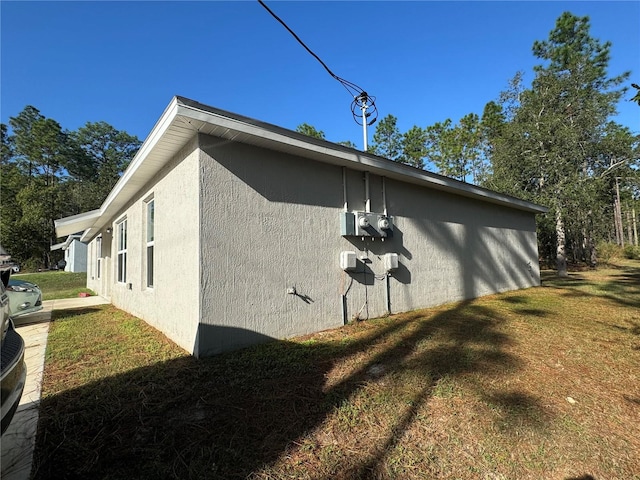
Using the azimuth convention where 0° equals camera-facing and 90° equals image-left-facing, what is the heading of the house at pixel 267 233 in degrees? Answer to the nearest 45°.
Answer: approximately 45°

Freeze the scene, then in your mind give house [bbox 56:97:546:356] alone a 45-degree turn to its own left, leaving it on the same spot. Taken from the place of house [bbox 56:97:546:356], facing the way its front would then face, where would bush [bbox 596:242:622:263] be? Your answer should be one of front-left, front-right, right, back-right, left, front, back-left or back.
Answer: back-left
